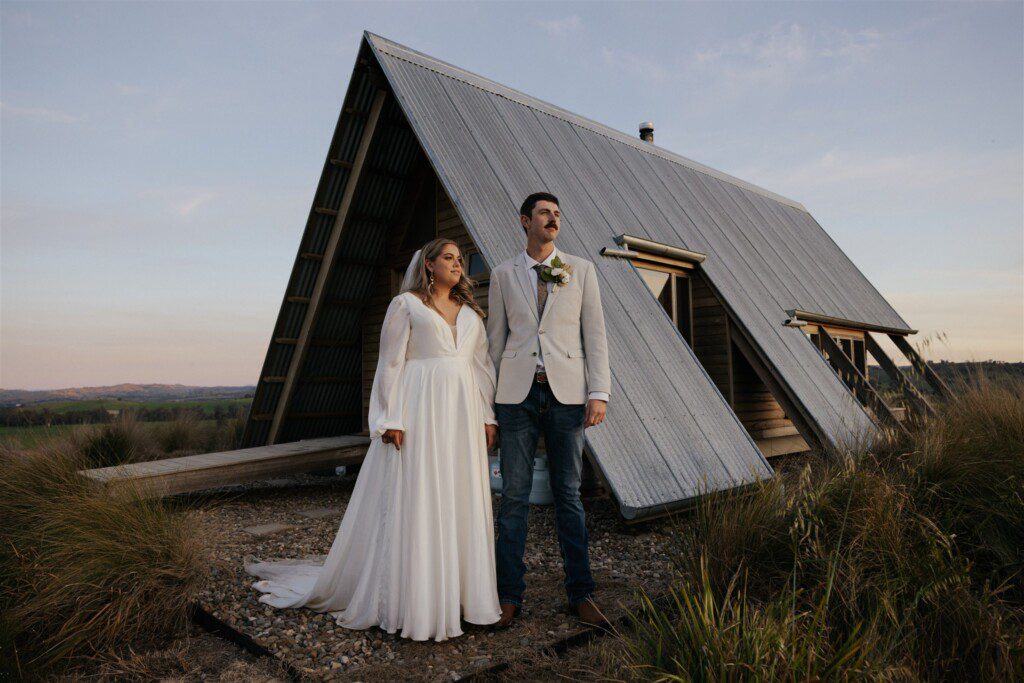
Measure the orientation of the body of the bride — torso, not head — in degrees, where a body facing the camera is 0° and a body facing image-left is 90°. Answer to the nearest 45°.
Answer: approximately 315°

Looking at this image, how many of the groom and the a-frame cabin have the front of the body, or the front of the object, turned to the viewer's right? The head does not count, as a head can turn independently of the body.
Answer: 0

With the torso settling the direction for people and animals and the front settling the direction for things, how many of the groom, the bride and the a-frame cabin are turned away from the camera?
0

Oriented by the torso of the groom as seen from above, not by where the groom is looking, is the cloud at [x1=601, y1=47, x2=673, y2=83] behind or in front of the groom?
behind

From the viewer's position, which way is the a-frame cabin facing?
facing the viewer and to the left of the viewer

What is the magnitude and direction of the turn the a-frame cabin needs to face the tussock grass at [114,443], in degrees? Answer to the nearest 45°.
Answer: approximately 45° to its right

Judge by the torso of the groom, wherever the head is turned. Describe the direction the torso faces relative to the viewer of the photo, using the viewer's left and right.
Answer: facing the viewer

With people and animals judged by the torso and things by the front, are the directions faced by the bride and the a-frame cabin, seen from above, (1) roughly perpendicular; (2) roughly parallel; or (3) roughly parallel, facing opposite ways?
roughly perpendicular

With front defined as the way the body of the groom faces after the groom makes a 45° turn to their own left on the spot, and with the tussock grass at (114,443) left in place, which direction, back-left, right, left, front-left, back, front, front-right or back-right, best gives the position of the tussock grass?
back

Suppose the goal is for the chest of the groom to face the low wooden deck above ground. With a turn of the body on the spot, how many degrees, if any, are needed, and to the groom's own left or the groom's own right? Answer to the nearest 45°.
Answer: approximately 135° to the groom's own right

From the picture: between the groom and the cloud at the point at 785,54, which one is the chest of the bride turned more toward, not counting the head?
the groom
